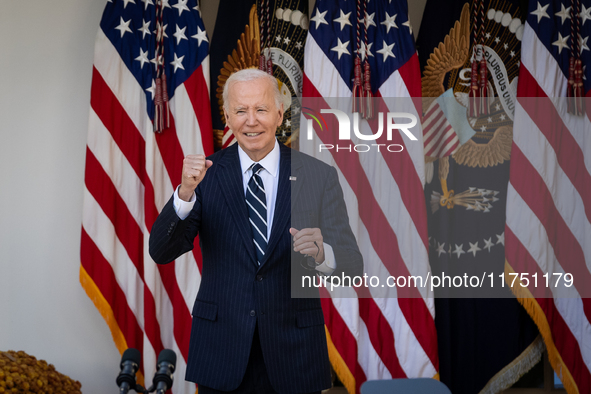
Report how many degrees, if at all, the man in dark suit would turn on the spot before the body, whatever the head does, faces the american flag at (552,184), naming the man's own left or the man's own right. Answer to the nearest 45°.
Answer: approximately 135° to the man's own left

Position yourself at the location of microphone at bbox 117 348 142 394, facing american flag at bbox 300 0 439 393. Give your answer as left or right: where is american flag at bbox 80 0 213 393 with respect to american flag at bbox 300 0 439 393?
left

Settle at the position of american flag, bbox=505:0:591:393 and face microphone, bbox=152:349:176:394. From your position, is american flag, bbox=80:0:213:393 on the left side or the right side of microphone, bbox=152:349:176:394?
right
